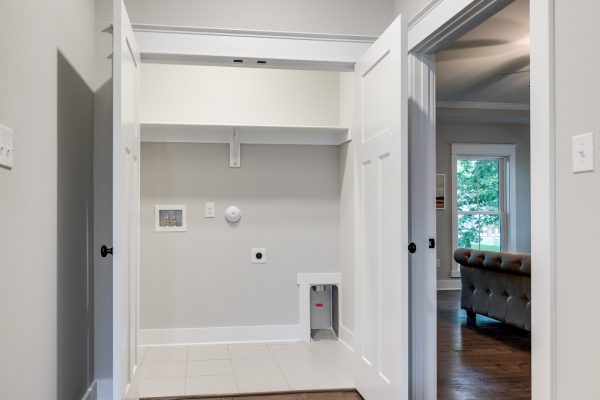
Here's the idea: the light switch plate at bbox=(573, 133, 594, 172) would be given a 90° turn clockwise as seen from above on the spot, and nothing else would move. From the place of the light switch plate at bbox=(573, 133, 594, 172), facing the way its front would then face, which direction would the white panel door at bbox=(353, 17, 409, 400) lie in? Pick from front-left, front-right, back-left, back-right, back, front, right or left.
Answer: front

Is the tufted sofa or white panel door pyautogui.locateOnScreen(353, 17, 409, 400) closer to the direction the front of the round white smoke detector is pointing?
the white panel door

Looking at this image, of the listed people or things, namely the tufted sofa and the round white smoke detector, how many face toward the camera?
1

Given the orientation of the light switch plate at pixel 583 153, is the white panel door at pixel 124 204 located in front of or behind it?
in front

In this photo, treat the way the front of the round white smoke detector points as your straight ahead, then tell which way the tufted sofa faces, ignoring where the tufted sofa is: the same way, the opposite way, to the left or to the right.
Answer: to the left

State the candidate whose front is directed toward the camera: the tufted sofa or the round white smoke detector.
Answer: the round white smoke detector

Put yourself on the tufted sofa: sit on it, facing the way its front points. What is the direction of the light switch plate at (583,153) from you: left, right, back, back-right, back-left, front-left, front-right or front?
back-right

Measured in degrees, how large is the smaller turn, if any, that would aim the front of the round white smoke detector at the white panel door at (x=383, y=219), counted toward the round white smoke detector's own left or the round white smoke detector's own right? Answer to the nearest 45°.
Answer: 0° — it already faces it

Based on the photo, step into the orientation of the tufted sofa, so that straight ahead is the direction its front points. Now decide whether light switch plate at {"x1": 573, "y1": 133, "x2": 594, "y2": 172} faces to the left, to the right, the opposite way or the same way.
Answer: the opposite way

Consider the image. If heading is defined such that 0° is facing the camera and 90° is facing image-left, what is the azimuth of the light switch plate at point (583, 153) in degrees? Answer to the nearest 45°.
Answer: approximately 45°

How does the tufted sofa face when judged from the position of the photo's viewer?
facing away from the viewer and to the right of the viewer

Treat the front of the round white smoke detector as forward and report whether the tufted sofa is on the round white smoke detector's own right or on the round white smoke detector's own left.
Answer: on the round white smoke detector's own left

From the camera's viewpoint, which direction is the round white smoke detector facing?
toward the camera

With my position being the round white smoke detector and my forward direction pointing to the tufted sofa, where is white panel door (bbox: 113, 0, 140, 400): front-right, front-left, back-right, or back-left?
back-right
